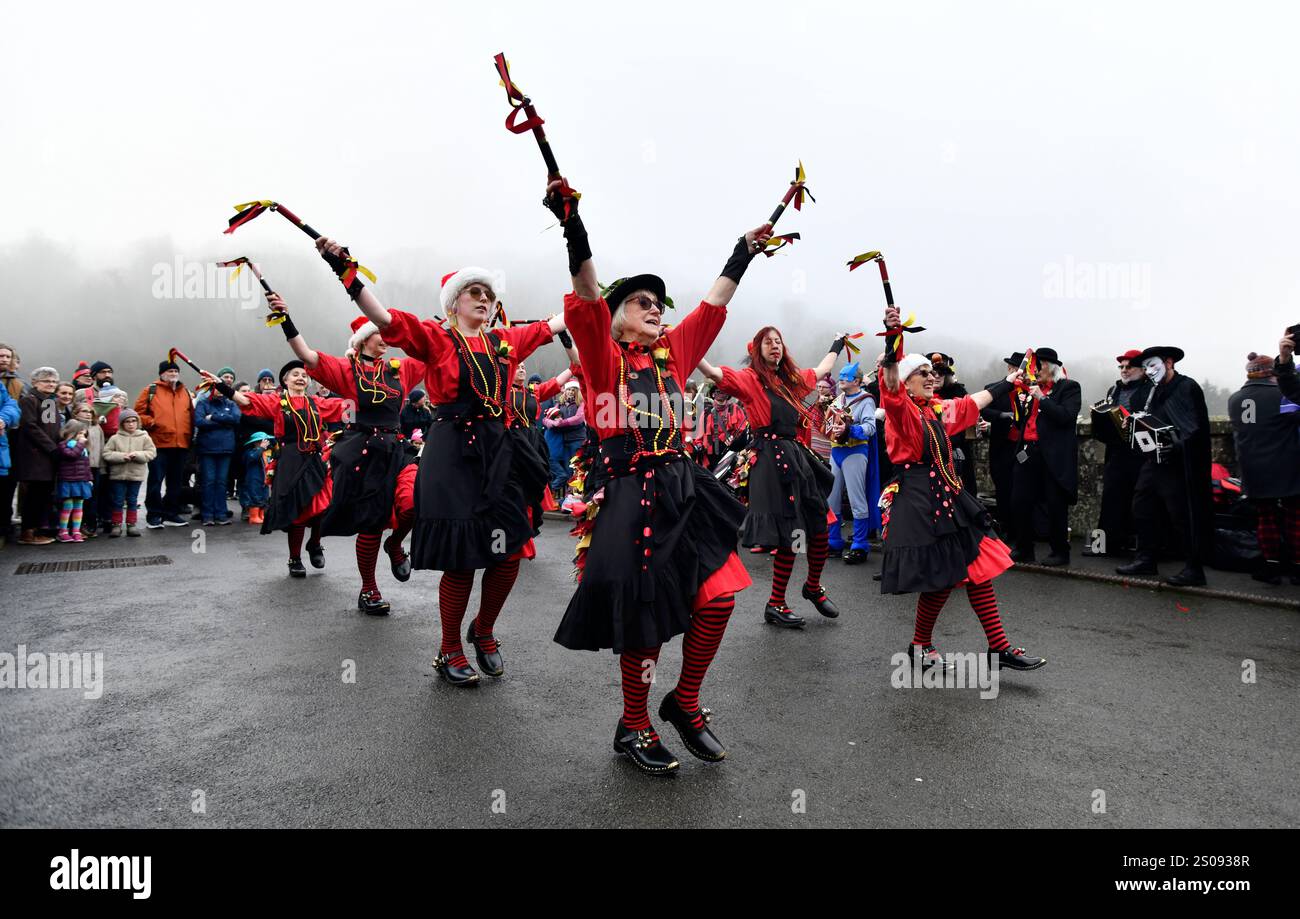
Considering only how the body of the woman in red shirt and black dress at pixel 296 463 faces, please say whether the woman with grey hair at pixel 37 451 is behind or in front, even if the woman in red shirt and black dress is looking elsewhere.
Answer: behind

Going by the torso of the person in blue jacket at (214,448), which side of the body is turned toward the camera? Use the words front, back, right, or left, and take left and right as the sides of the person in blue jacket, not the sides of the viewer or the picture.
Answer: front

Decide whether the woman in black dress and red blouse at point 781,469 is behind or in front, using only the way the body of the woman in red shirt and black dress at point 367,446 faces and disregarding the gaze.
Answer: in front

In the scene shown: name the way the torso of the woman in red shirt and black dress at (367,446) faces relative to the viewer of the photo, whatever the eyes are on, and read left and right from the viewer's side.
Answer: facing the viewer and to the right of the viewer

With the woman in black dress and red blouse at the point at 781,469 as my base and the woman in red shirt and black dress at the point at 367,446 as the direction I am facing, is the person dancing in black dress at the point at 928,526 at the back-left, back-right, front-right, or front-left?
back-left

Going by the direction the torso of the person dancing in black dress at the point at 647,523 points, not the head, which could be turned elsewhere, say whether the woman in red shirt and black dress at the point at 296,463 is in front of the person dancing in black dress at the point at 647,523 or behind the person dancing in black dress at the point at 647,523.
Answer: behind

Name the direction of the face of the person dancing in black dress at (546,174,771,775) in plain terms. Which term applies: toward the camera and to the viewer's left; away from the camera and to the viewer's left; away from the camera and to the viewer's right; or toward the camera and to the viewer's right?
toward the camera and to the viewer's right

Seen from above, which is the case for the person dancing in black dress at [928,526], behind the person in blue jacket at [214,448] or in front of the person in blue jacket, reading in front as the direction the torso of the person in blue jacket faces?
in front

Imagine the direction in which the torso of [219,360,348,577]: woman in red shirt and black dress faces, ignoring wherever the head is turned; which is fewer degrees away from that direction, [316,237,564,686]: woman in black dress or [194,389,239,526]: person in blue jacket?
the woman in black dress

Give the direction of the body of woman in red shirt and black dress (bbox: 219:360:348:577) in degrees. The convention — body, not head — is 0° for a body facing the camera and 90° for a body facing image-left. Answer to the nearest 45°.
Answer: approximately 315°
